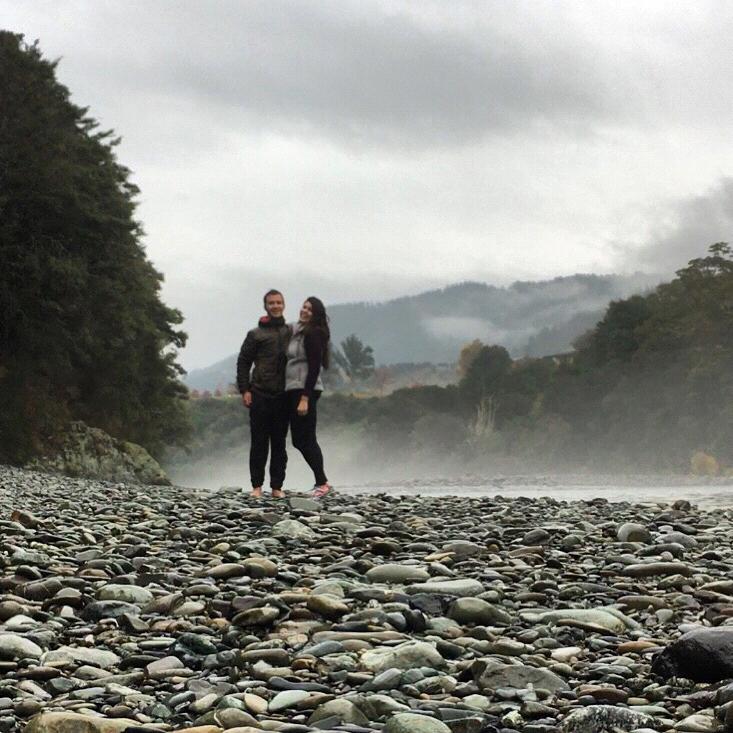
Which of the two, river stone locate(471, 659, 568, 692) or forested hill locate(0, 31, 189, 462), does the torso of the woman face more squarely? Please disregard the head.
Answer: the river stone

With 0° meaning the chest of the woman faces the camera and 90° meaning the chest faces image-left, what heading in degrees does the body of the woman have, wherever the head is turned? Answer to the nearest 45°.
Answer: approximately 45°

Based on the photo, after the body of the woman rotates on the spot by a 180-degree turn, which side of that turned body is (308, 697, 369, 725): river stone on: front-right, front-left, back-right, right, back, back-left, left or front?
back-right

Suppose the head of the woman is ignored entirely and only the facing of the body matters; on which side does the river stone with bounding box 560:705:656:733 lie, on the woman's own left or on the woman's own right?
on the woman's own left

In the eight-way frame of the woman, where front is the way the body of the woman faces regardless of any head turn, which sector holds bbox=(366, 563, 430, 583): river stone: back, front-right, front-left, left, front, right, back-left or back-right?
front-left

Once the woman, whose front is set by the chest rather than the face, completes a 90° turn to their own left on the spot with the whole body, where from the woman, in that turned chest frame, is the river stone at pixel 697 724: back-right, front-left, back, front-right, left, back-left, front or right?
front-right

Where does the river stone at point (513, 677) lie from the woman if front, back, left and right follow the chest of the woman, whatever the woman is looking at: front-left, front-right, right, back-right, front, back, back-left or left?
front-left
